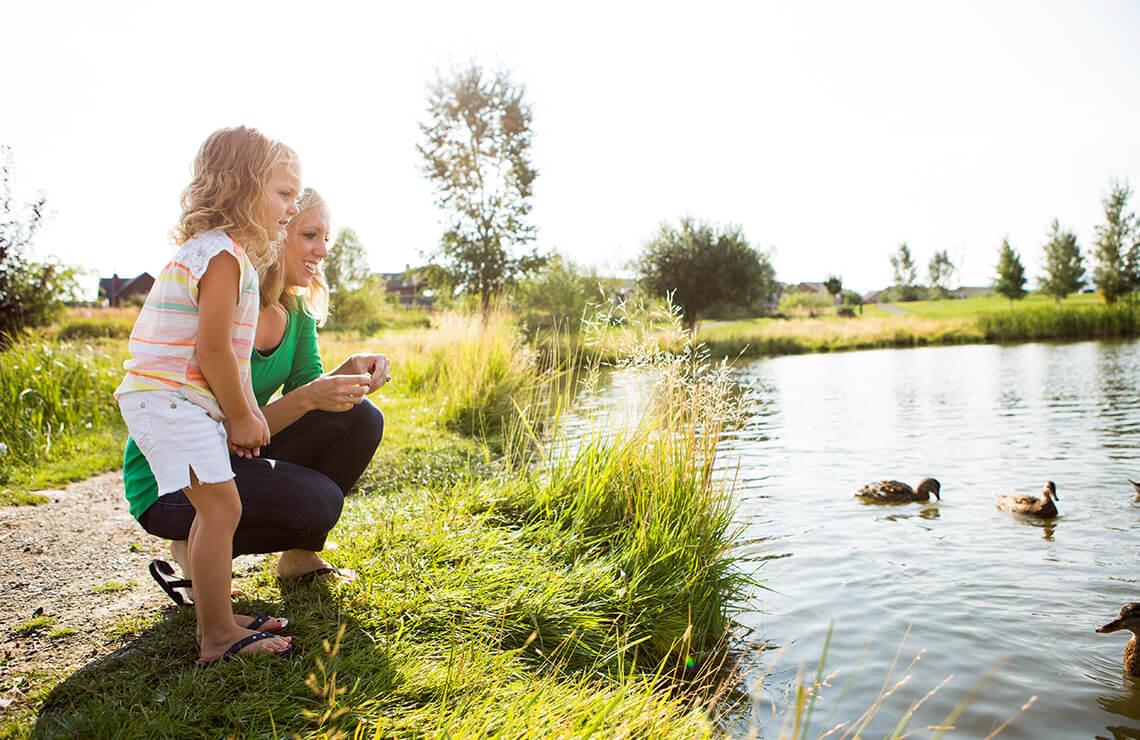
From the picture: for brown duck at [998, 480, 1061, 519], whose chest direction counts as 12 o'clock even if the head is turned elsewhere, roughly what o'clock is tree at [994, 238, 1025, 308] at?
The tree is roughly at 9 o'clock from the brown duck.

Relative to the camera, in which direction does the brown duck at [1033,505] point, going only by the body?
to the viewer's right

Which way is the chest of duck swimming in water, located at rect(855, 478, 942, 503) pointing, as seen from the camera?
to the viewer's right

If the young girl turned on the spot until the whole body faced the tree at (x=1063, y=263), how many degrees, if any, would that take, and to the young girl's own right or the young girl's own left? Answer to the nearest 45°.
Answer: approximately 45° to the young girl's own left

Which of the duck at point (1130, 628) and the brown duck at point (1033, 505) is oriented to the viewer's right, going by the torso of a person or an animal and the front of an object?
the brown duck

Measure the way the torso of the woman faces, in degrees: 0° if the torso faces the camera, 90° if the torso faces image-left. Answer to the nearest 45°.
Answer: approximately 270°

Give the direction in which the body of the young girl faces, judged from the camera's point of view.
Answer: to the viewer's right

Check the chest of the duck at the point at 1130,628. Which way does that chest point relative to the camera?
to the viewer's left

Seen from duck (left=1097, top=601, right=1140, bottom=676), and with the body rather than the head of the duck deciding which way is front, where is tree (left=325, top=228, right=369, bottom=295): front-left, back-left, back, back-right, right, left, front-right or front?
front-right

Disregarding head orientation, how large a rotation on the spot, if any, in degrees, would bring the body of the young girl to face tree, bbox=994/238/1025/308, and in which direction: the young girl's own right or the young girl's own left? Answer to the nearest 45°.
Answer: approximately 45° to the young girl's own left

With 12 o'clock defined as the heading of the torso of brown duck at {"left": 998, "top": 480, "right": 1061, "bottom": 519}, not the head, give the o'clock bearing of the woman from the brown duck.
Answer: The woman is roughly at 4 o'clock from the brown duck.

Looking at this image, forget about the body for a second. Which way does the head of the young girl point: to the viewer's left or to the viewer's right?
to the viewer's right

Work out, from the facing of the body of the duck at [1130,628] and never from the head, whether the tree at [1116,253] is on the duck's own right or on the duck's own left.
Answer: on the duck's own right
